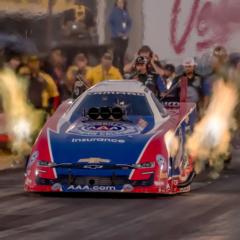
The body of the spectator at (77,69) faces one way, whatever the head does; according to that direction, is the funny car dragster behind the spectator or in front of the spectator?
in front

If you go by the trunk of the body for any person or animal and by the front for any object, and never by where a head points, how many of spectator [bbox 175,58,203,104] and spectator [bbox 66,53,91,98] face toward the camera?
2

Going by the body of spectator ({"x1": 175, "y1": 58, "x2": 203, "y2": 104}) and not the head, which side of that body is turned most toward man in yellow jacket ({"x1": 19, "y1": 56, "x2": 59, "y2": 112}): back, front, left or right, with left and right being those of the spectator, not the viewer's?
right

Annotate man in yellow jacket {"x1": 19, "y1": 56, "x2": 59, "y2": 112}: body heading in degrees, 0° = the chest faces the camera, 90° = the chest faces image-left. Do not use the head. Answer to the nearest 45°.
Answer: approximately 45°

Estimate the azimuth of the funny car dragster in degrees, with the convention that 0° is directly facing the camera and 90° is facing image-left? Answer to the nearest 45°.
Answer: approximately 0°

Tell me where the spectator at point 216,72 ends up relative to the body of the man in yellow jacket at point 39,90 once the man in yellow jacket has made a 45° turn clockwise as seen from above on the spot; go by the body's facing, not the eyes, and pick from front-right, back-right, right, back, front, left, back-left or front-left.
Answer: back

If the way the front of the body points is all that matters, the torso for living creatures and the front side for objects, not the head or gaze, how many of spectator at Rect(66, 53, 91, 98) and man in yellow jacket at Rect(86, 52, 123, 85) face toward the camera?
2

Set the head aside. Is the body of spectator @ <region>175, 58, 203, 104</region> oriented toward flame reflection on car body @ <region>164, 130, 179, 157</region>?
yes

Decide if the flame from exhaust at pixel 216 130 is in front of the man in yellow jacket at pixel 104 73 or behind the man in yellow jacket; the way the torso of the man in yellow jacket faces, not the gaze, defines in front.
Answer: in front
